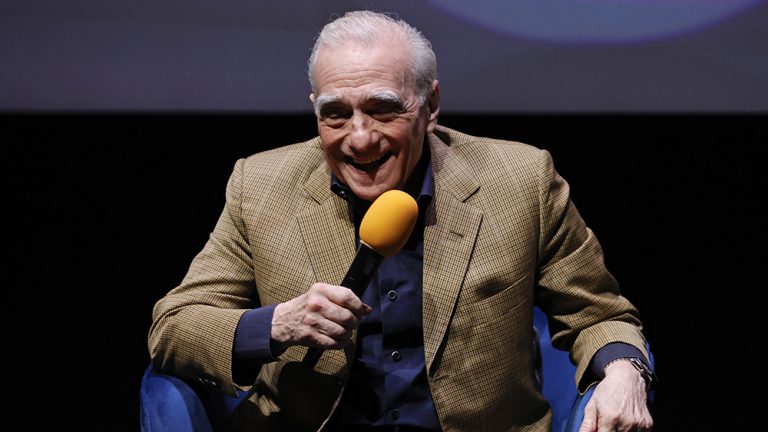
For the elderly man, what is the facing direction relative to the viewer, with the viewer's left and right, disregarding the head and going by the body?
facing the viewer

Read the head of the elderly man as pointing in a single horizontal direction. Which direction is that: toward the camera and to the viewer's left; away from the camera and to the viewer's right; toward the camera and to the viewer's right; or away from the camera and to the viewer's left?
toward the camera and to the viewer's left
